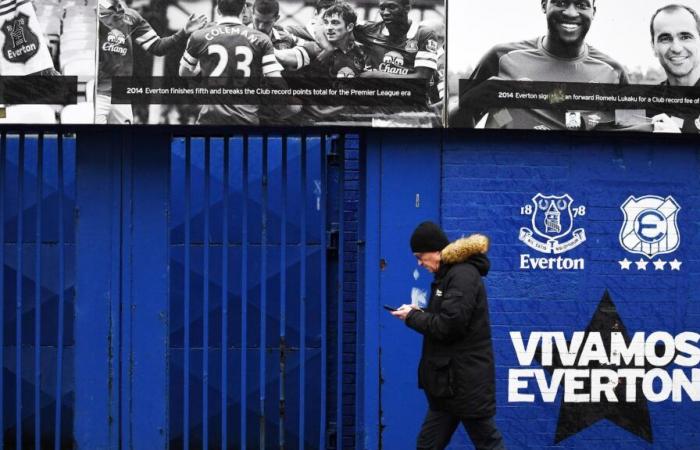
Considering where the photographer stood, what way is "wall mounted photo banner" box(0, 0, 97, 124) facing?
facing the viewer

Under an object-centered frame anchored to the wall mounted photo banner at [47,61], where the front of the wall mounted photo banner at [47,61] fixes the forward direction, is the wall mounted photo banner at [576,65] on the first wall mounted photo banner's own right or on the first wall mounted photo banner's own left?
on the first wall mounted photo banner's own left

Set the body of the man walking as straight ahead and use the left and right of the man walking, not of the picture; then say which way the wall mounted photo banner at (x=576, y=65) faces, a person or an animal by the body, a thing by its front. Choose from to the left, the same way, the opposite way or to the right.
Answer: to the left

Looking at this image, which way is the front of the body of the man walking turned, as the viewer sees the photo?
to the viewer's left

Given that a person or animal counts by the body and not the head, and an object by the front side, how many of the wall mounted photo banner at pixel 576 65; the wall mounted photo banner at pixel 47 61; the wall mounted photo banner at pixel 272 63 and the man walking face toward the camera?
3

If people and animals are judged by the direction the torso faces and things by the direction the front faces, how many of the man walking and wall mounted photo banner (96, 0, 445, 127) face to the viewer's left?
1

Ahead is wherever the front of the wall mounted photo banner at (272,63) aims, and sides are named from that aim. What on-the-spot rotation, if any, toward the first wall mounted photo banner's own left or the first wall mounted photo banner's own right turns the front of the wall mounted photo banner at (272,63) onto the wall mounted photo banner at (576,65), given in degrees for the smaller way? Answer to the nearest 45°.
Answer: approximately 90° to the first wall mounted photo banner's own left

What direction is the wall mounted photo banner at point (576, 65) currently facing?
toward the camera

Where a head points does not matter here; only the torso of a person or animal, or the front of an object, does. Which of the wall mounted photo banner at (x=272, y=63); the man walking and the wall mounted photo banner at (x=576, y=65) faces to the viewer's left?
the man walking

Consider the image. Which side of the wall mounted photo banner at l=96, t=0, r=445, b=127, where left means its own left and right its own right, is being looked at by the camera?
front
